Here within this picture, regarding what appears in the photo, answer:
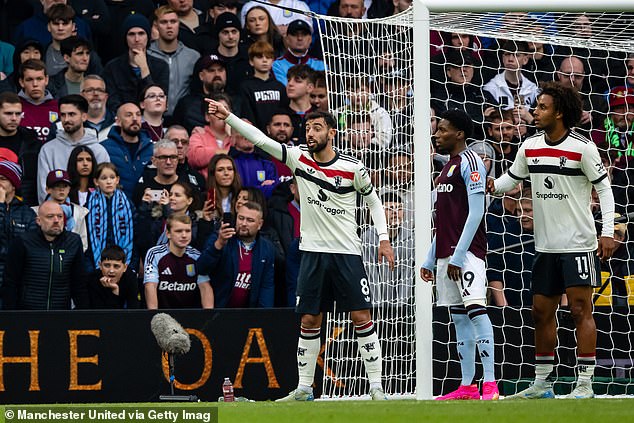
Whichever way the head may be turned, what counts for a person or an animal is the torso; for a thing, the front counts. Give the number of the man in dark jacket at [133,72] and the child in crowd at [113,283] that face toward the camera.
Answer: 2

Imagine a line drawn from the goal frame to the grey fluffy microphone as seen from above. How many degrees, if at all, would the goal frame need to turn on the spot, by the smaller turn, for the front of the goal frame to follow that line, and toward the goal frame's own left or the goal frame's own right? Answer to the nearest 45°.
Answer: approximately 90° to the goal frame's own right

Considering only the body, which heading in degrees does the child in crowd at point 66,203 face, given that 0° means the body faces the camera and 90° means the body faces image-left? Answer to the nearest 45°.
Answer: approximately 0°

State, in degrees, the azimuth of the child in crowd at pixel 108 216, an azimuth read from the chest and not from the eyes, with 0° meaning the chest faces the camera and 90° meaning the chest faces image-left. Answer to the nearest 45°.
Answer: approximately 0°

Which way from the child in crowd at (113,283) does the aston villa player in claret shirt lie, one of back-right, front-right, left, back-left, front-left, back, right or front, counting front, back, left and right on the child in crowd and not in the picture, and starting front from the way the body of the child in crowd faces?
front-left

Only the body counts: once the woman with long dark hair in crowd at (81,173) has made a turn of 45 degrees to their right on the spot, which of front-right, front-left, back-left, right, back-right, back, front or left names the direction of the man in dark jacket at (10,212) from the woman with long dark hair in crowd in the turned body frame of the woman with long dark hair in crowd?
front-right
